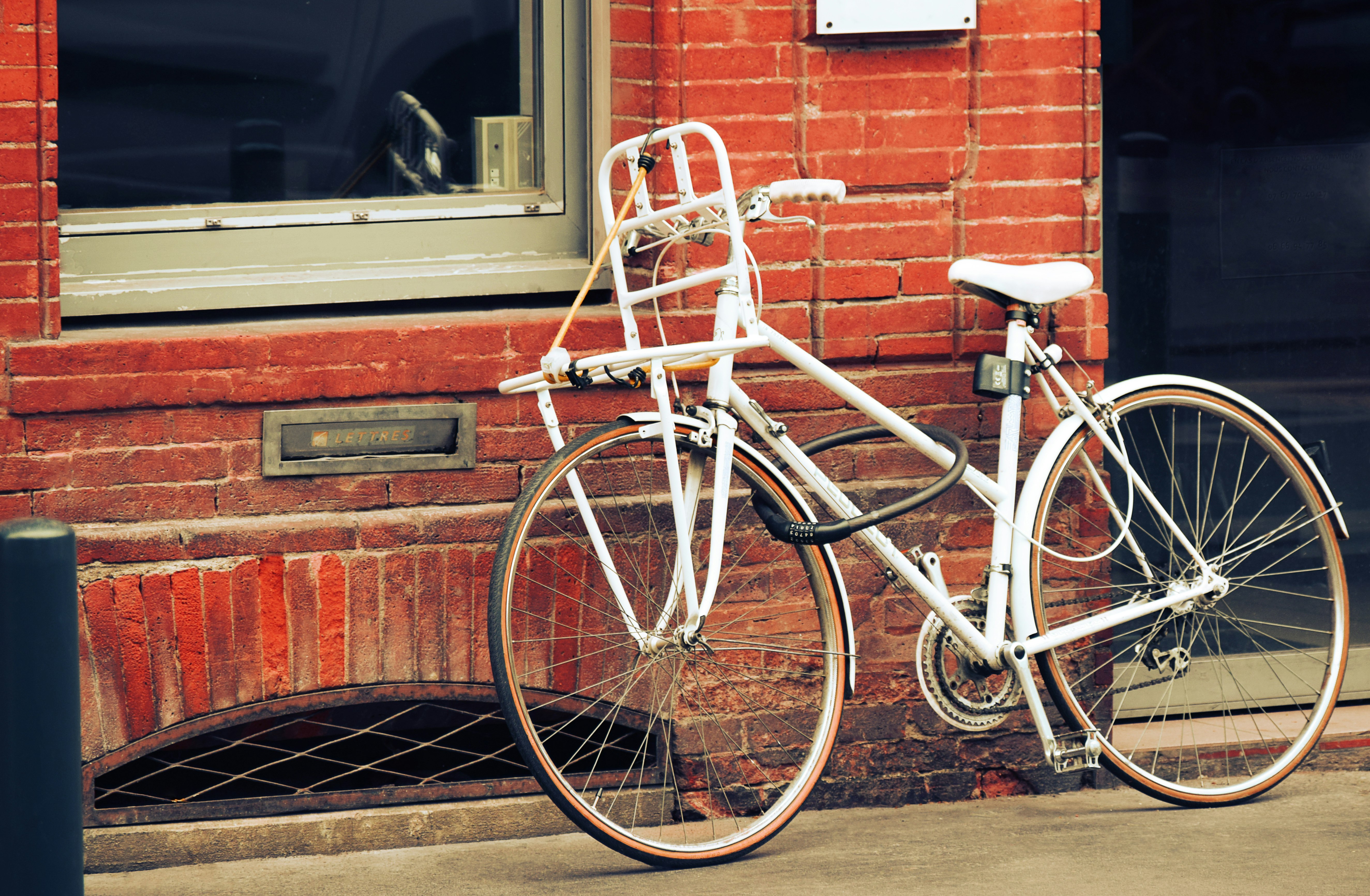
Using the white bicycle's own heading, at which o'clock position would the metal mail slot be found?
The metal mail slot is roughly at 1 o'clock from the white bicycle.

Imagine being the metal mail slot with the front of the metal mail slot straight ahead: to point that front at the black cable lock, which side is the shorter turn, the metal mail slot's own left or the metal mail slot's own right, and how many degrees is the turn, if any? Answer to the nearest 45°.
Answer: approximately 45° to the metal mail slot's own left

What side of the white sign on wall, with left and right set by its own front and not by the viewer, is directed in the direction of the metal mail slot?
right

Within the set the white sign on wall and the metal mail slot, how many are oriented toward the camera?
2

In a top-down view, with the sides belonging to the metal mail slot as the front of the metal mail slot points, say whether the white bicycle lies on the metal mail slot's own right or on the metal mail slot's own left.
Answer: on the metal mail slot's own left

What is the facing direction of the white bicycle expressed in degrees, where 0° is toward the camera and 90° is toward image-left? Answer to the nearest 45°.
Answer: approximately 45°

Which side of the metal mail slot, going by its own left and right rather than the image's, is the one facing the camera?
front

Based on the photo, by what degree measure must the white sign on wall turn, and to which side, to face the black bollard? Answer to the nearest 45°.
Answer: approximately 45° to its right

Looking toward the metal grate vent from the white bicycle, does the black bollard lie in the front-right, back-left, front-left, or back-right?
front-left

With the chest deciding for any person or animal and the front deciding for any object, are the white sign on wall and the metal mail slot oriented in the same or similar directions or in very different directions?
same or similar directions
